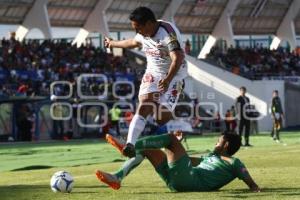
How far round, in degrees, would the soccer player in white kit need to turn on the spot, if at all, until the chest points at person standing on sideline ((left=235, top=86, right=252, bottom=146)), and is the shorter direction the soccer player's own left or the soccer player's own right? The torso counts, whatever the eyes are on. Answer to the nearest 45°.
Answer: approximately 135° to the soccer player's own right

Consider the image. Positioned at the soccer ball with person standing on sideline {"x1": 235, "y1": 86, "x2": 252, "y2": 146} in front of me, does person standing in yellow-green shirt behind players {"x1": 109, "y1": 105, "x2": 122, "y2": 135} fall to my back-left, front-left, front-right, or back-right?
front-left

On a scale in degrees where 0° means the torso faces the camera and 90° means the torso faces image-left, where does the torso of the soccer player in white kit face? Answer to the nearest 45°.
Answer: approximately 45°

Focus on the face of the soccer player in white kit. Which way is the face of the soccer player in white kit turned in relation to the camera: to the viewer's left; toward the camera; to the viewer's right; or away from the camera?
to the viewer's left

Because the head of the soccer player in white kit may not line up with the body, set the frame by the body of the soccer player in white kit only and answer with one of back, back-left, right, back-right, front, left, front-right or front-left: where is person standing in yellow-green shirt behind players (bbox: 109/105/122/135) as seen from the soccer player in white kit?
back-right
